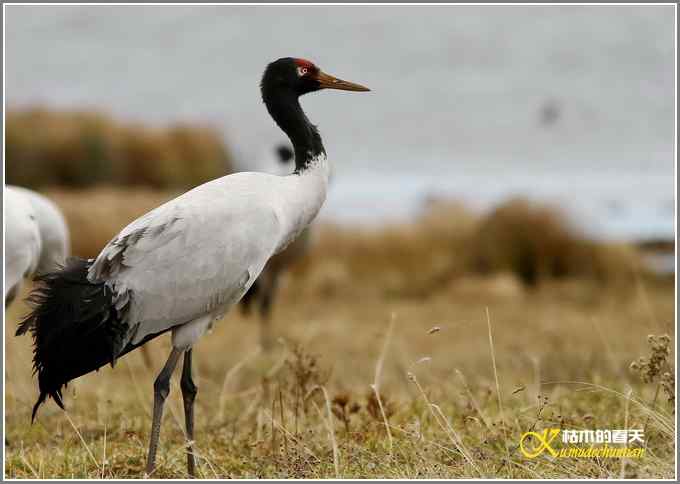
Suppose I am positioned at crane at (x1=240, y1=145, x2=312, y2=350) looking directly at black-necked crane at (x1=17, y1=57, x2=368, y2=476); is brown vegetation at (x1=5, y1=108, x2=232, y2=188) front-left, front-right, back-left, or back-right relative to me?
back-right

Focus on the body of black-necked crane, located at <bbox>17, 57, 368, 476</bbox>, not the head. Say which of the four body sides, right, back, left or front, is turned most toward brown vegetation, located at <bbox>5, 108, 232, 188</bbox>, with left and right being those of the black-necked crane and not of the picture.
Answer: left

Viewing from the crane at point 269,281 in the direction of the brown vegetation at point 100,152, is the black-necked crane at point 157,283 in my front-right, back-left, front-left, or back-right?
back-left

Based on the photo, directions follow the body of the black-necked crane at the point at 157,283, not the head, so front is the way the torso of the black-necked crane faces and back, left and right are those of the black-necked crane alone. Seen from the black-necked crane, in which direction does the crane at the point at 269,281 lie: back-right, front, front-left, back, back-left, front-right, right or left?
left

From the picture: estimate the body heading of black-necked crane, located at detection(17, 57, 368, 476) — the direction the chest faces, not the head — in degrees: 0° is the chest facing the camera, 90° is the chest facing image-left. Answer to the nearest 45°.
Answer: approximately 270°
